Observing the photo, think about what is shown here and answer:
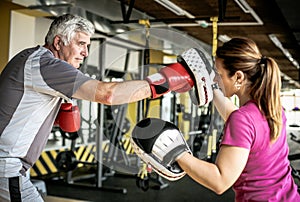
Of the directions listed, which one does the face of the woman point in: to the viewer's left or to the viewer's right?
to the viewer's left

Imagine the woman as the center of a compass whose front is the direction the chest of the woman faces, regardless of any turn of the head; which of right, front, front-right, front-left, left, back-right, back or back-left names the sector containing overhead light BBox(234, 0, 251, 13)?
front-right

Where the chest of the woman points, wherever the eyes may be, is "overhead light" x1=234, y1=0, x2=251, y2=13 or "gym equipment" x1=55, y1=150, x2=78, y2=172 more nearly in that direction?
the gym equipment

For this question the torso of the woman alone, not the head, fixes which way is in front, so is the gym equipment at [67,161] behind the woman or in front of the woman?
in front

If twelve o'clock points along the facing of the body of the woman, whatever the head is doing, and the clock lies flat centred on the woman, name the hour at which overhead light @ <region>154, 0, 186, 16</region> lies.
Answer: The overhead light is roughly at 1 o'clock from the woman.

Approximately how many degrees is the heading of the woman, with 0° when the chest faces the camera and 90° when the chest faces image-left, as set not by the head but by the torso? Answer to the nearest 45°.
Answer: approximately 135°
